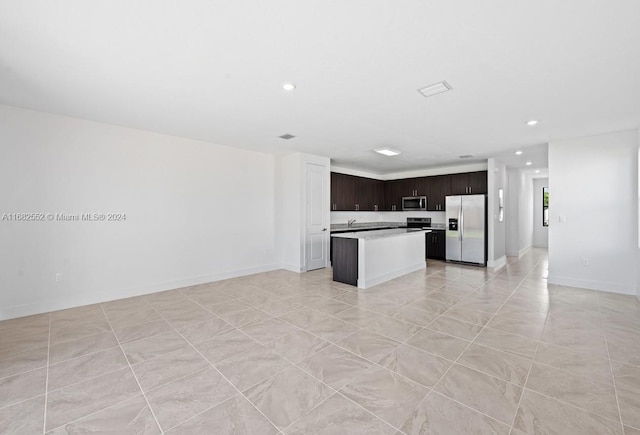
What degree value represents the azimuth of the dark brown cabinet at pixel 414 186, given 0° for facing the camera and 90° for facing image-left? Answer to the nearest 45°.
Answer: approximately 0°

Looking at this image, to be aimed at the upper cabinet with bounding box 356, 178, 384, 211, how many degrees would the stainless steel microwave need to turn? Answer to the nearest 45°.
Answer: approximately 90° to its right

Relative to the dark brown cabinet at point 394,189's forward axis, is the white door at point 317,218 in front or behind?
in front

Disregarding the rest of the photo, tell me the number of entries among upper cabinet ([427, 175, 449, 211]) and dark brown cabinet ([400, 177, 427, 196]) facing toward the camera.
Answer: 2

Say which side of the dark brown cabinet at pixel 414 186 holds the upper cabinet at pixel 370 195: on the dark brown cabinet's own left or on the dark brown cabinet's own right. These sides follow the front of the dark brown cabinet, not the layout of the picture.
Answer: on the dark brown cabinet's own right

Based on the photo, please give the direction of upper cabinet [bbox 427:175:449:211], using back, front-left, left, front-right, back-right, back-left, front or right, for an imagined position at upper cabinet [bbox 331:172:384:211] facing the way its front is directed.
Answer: front-left

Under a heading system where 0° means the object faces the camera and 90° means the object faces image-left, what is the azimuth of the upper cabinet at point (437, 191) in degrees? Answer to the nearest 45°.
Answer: approximately 0°

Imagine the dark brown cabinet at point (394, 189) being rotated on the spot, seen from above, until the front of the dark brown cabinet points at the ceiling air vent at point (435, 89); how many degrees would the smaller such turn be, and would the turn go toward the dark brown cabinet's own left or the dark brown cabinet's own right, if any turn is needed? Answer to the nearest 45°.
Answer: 0° — it already faces it
